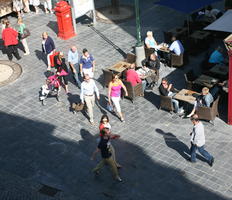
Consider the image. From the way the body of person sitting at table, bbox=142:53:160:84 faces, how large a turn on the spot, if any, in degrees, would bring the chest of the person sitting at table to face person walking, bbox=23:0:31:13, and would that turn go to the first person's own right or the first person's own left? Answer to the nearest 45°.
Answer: approximately 90° to the first person's own right

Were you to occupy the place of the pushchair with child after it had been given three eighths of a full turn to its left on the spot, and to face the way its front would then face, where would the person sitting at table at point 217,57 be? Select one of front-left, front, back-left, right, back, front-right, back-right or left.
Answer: front

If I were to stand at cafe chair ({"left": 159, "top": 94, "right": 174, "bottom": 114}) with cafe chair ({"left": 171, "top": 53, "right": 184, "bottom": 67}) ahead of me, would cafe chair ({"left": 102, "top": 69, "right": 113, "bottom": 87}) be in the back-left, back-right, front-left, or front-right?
front-left

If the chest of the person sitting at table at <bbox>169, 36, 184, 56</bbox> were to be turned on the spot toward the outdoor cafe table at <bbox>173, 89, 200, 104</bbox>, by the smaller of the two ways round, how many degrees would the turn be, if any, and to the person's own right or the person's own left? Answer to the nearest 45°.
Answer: approximately 135° to the person's own left

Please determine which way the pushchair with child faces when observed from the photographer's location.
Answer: facing the viewer and to the left of the viewer

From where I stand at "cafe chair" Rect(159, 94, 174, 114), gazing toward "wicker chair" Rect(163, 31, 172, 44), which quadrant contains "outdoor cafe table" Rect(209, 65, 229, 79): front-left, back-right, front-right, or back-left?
front-right

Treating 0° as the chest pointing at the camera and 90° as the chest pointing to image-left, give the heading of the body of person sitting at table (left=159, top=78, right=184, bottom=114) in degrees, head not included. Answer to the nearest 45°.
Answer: approximately 315°
